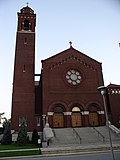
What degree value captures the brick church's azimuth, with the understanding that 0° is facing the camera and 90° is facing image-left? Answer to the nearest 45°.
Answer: approximately 0°

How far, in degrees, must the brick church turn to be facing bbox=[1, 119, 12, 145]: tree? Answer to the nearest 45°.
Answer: approximately 45° to its right
